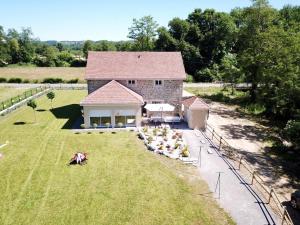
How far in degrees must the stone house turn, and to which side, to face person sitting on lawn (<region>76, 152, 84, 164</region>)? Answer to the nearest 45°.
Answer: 0° — it already faces them

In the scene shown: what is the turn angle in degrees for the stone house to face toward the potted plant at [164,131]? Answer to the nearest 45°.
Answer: approximately 45° to its left

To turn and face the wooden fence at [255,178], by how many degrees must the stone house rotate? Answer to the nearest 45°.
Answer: approximately 45° to its left

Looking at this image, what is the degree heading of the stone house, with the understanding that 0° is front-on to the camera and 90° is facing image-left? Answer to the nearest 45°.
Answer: approximately 0°

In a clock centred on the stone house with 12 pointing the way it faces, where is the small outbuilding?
The small outbuilding is roughly at 10 o'clock from the stone house.

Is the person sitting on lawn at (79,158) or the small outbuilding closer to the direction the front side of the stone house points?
the person sitting on lawn
